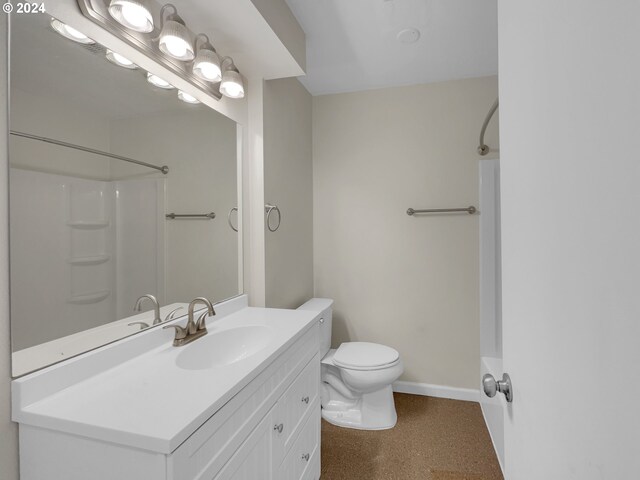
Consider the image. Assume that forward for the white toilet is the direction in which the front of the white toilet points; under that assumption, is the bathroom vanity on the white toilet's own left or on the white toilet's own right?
on the white toilet's own right

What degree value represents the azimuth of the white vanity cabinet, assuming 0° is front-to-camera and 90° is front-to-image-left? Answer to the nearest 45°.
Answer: approximately 315°

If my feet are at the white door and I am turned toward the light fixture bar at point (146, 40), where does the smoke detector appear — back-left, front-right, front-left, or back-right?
front-right

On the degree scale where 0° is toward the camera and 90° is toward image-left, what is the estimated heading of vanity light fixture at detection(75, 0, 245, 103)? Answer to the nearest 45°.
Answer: approximately 315°
